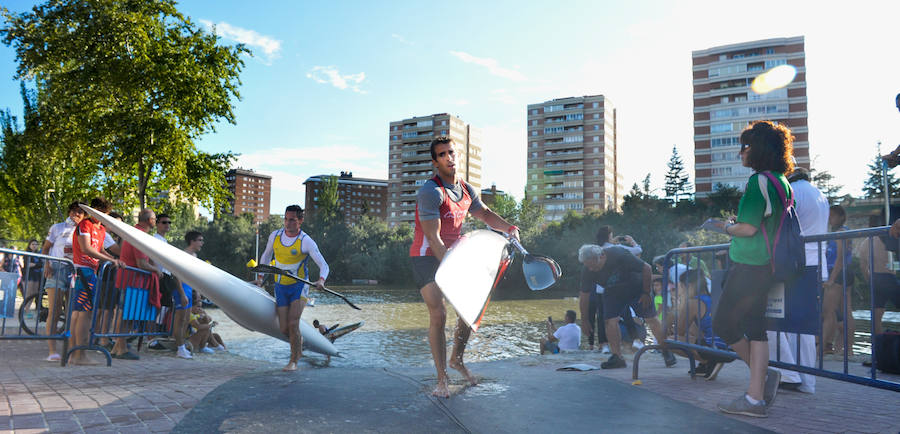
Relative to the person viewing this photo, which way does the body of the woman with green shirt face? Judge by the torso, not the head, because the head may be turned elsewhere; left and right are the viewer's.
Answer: facing to the left of the viewer

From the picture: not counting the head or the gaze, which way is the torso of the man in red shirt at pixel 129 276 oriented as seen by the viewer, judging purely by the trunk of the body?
to the viewer's right

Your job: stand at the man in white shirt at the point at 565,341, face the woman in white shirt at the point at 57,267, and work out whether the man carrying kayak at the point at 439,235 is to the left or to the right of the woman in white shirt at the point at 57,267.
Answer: left

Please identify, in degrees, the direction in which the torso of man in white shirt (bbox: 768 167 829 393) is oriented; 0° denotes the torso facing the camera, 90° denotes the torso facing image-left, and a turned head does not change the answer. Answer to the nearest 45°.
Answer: approximately 135°

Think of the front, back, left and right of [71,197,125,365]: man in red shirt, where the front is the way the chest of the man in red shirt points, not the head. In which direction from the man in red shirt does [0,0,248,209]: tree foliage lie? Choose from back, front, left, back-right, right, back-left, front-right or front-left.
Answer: back-left

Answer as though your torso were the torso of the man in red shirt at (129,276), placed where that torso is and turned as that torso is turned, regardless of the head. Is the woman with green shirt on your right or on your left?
on your right

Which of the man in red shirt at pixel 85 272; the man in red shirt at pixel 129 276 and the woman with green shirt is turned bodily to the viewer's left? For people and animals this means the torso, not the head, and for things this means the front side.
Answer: the woman with green shirt

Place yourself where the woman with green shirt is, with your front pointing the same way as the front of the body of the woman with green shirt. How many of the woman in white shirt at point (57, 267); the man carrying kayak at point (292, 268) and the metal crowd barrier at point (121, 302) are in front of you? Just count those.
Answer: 3
